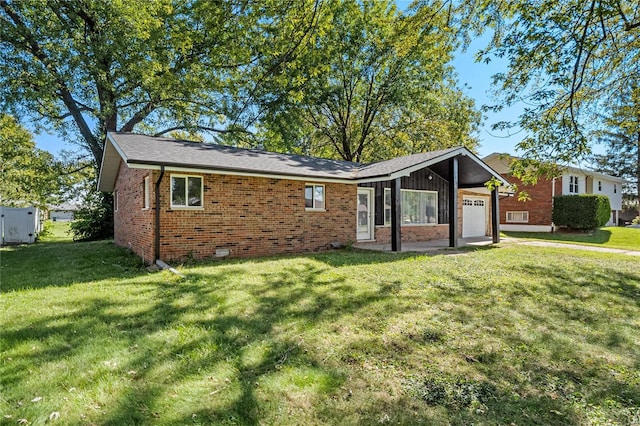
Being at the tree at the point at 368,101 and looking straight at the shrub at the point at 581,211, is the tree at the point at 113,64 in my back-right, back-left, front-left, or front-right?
back-right

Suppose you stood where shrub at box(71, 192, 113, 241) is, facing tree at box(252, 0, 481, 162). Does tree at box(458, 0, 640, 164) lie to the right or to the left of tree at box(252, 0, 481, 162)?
right

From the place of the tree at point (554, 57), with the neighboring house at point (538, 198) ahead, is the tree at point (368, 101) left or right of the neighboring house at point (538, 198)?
left

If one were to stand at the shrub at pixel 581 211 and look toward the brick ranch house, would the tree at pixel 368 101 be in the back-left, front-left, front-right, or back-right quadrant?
front-right

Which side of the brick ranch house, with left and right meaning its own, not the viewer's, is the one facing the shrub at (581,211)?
left

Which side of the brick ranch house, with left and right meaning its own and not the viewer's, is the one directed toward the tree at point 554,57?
front

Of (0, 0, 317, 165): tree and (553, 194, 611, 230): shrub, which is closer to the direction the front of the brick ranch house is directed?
the shrub

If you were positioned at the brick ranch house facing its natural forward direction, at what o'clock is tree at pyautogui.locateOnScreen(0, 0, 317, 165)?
The tree is roughly at 6 o'clock from the brick ranch house.

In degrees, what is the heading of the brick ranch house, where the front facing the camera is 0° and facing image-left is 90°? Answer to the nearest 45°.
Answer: approximately 315°
